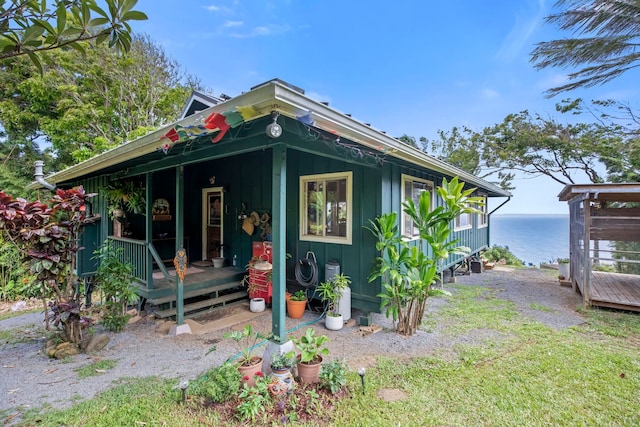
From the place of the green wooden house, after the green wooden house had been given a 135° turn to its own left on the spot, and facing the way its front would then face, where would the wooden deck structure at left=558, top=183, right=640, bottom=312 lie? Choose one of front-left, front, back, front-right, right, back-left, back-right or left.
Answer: front

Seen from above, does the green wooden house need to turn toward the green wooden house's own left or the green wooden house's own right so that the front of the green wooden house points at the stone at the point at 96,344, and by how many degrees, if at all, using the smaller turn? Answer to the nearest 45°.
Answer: approximately 45° to the green wooden house's own right

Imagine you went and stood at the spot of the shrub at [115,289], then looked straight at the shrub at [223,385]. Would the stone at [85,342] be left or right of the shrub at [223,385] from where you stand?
right

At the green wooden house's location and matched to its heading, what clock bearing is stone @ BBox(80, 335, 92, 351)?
The stone is roughly at 1 o'clock from the green wooden house.

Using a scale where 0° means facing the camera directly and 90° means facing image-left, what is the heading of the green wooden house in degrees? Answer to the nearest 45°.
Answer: approximately 45°

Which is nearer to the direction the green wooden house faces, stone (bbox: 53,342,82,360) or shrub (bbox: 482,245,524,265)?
the stone

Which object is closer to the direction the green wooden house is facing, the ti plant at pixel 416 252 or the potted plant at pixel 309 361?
the potted plant

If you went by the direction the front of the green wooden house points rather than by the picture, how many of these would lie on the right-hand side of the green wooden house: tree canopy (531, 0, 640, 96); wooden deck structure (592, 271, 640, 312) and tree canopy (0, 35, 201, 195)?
1

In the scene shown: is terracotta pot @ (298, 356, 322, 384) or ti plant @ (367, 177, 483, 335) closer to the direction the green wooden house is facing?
the terracotta pot

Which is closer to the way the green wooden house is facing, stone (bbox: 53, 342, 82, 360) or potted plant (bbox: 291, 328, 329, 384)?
the stone

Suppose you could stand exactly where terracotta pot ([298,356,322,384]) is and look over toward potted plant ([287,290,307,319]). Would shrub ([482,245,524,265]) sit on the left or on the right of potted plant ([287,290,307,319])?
right

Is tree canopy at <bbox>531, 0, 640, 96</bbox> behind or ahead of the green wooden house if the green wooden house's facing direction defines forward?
behind
